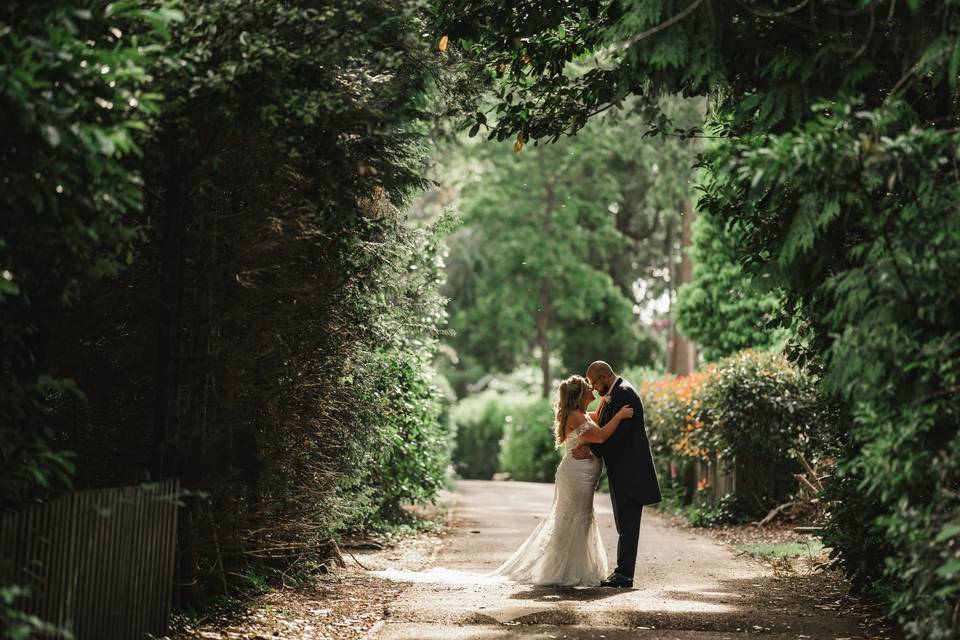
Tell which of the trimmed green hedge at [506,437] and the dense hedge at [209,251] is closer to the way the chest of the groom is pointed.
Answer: the dense hedge

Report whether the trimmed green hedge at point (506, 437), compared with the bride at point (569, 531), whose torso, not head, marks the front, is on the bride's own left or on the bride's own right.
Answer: on the bride's own left

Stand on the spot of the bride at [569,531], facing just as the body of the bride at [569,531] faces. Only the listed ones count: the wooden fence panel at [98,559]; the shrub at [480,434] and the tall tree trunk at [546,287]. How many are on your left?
2

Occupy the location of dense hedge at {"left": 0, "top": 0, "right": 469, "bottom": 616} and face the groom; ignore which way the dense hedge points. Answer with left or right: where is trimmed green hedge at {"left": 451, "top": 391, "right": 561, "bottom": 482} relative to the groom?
left

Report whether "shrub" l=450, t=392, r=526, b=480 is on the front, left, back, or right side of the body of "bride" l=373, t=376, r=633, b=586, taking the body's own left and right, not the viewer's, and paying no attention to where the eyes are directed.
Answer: left

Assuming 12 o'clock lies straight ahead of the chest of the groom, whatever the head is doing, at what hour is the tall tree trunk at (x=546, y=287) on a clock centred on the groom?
The tall tree trunk is roughly at 3 o'clock from the groom.

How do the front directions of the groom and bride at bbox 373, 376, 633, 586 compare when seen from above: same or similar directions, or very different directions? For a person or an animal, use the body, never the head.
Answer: very different directions

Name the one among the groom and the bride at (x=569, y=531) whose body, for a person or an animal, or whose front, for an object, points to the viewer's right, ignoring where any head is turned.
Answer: the bride

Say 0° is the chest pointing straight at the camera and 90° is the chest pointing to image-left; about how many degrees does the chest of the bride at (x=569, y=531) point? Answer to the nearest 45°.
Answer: approximately 270°

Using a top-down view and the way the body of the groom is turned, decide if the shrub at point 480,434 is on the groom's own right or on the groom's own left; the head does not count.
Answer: on the groom's own right

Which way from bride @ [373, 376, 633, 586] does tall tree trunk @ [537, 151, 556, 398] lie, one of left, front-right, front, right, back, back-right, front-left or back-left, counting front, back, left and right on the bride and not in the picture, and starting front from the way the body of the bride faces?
left

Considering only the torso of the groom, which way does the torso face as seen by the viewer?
to the viewer's left

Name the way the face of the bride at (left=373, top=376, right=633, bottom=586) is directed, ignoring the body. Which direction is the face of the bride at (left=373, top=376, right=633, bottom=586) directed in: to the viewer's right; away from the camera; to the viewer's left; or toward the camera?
to the viewer's right
